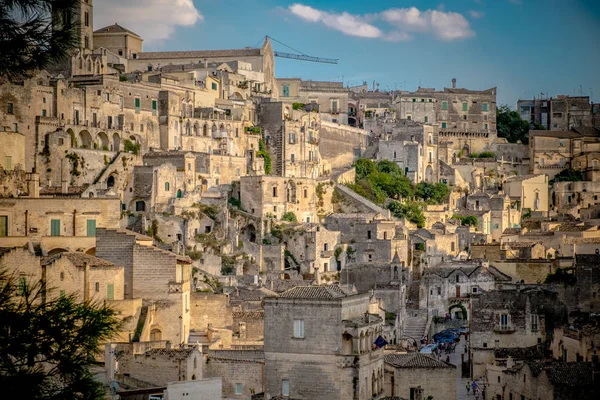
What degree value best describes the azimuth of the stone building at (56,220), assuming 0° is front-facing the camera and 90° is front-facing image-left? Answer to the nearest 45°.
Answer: approximately 0°

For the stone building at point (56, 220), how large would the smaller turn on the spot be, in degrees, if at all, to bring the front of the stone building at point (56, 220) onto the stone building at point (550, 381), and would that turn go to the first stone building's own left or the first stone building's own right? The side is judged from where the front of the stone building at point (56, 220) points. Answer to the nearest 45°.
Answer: approximately 45° to the first stone building's own left

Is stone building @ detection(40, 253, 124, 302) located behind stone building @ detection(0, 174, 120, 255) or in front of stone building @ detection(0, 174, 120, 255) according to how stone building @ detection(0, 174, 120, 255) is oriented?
in front

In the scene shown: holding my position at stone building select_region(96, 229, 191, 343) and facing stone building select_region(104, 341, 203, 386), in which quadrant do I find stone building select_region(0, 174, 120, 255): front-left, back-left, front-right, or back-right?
back-right

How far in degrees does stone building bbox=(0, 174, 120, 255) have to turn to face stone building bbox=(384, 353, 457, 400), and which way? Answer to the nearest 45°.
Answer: approximately 45° to its left

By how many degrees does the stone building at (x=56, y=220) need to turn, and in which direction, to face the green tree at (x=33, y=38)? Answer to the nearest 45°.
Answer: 0° — it already faces it

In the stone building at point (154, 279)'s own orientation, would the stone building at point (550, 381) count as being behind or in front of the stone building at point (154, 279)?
in front
